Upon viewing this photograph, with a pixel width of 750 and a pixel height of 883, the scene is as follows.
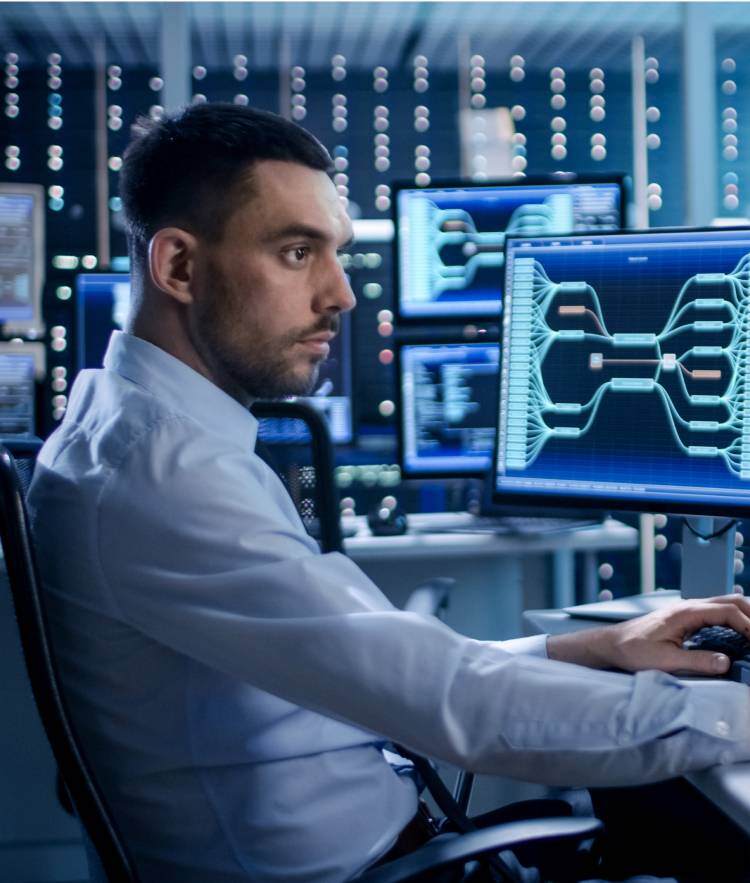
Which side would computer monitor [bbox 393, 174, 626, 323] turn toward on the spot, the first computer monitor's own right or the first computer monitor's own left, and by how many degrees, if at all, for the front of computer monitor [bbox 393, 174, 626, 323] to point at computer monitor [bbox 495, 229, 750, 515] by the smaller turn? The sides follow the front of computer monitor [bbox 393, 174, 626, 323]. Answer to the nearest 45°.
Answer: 0° — it already faces it

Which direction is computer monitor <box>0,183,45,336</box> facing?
toward the camera

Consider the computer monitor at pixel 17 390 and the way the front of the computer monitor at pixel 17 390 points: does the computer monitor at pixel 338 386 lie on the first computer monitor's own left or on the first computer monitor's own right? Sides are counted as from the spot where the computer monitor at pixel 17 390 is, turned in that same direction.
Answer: on the first computer monitor's own left

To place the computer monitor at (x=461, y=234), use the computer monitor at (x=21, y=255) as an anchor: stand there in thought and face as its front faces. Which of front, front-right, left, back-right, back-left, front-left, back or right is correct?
front-left

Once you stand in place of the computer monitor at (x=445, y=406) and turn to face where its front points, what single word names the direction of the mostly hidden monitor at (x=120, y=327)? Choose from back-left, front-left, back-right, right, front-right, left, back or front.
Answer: right

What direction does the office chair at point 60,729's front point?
to the viewer's right

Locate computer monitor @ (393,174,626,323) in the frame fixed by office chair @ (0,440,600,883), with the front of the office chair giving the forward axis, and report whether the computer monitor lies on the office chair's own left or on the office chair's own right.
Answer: on the office chair's own left

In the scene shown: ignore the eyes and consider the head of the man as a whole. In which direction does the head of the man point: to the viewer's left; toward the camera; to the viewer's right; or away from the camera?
to the viewer's right

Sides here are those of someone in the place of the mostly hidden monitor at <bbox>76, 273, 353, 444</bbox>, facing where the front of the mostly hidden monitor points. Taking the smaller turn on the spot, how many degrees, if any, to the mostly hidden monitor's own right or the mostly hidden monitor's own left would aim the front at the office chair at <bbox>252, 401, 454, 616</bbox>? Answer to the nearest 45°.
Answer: approximately 45° to the mostly hidden monitor's own left

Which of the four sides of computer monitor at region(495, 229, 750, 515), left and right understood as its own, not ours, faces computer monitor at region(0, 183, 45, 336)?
right

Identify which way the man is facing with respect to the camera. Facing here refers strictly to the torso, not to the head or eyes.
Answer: to the viewer's right

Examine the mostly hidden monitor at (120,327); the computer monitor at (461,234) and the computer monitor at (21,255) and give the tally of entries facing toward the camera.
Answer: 3

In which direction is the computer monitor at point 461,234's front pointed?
toward the camera

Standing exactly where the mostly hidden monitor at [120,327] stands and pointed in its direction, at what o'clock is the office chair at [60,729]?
The office chair is roughly at 12 o'clock from the mostly hidden monitor.

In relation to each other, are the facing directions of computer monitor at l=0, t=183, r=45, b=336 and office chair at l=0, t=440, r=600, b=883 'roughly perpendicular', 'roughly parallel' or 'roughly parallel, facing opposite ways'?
roughly perpendicular
